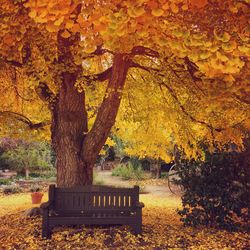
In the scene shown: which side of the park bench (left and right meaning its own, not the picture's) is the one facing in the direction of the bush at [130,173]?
back

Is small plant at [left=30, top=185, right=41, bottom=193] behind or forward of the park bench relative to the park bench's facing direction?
behind

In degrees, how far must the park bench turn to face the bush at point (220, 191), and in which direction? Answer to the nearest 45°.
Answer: approximately 90° to its left

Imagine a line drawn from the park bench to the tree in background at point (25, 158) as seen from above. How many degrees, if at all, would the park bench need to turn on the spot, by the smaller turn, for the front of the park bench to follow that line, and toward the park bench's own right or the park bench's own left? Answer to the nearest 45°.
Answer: approximately 180°

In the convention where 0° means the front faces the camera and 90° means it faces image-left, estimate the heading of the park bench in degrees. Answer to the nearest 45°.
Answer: approximately 0°
